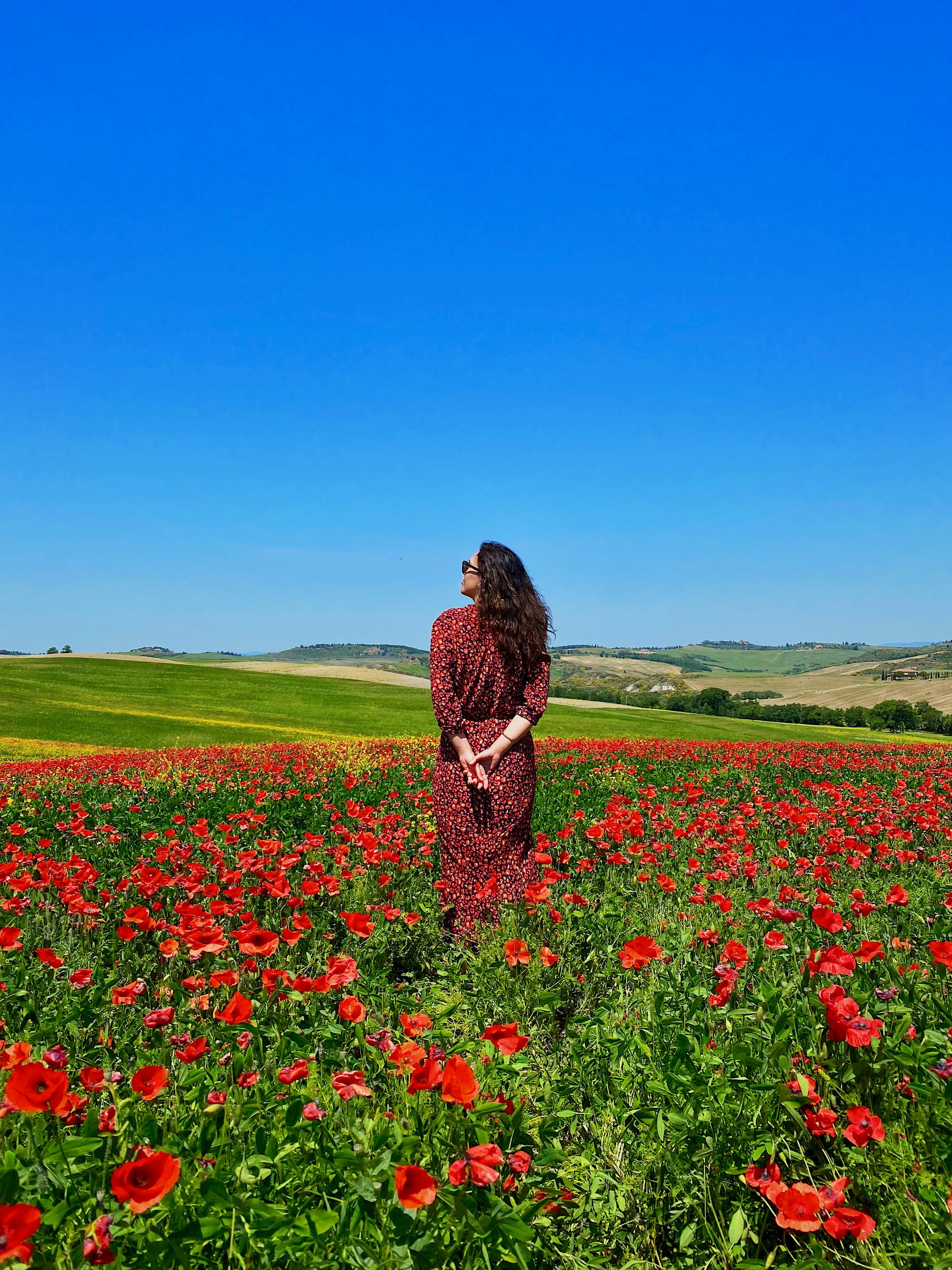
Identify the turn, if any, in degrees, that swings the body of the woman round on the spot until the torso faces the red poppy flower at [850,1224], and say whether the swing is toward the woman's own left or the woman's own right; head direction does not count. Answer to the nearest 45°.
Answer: approximately 180°

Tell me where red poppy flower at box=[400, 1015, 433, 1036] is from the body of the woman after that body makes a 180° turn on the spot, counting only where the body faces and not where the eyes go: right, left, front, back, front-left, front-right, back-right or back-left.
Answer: front

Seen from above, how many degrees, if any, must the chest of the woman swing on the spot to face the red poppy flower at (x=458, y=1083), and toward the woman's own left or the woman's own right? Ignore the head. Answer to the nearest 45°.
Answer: approximately 180°

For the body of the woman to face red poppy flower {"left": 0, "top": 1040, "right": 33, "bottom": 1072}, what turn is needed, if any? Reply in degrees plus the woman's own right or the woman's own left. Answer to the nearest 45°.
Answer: approximately 180°

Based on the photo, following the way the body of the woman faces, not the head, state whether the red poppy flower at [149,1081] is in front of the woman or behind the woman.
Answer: behind

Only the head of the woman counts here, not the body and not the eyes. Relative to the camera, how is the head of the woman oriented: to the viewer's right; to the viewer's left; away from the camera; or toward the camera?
to the viewer's left

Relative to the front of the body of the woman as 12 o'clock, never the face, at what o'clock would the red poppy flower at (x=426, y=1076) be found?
The red poppy flower is roughly at 6 o'clock from the woman.

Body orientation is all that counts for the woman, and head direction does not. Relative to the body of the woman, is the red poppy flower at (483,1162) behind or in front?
behind

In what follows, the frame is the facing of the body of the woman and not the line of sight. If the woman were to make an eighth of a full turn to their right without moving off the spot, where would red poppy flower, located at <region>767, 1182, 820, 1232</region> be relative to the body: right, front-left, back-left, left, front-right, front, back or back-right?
back-right

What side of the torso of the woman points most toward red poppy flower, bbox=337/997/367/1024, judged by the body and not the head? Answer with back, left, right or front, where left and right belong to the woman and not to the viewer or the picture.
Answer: back

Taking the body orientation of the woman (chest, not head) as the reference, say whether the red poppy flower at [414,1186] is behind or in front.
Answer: behind

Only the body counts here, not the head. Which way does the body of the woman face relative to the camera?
away from the camera

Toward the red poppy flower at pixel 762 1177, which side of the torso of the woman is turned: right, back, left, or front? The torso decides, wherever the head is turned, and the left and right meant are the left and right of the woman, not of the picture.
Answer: back

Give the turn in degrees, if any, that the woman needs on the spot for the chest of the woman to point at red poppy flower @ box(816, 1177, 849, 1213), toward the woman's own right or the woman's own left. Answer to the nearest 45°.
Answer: approximately 180°

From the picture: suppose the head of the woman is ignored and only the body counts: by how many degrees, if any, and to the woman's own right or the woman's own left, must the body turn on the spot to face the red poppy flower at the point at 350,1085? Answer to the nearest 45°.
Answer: approximately 180°
